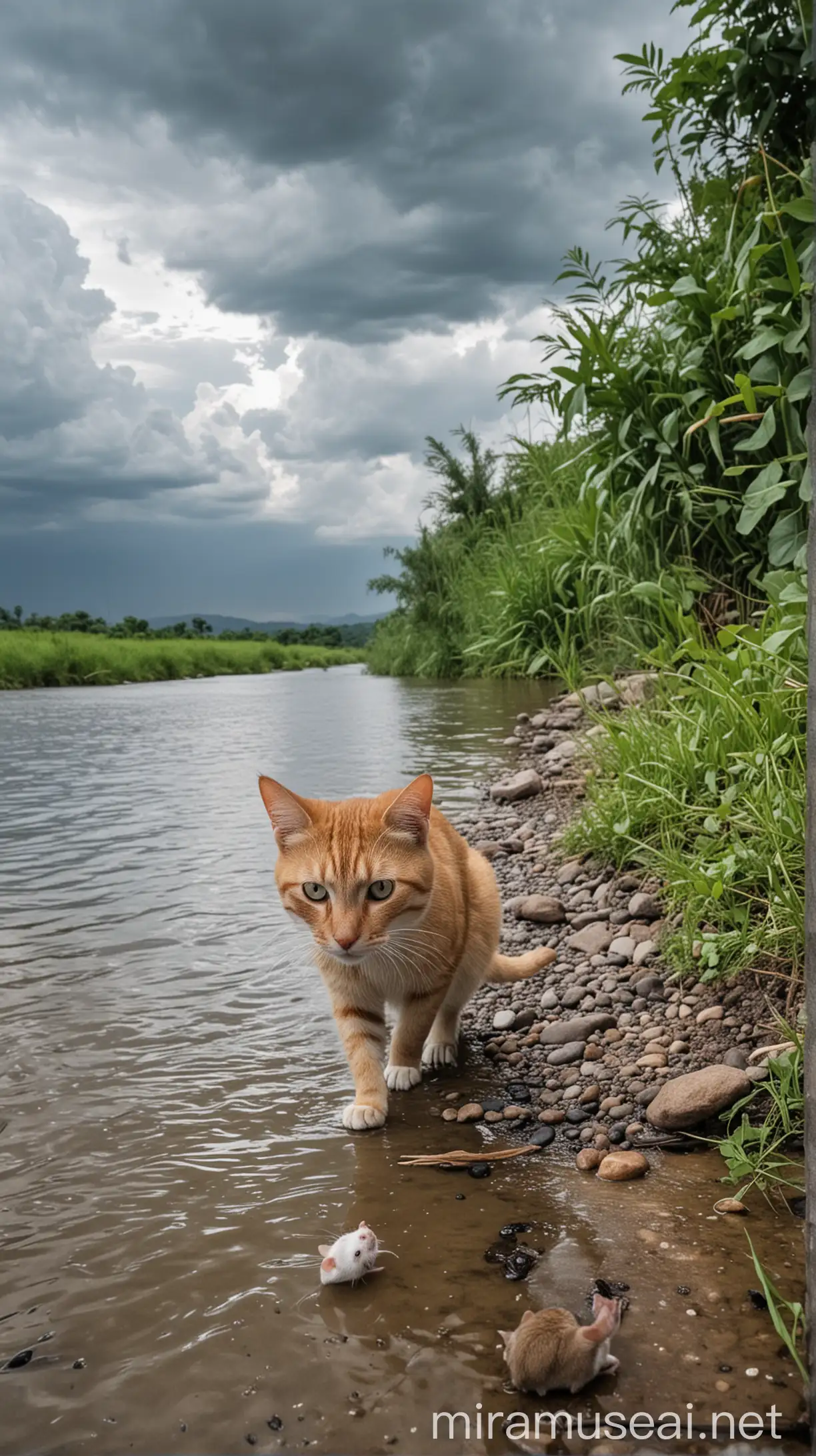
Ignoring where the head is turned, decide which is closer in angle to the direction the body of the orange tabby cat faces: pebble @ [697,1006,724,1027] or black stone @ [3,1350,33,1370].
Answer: the black stone

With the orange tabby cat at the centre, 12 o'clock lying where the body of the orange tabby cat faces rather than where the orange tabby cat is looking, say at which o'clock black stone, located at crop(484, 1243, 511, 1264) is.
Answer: The black stone is roughly at 10 o'clock from the orange tabby cat.

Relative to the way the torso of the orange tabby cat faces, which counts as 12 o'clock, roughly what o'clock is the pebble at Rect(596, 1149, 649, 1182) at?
The pebble is roughly at 9 o'clock from the orange tabby cat.

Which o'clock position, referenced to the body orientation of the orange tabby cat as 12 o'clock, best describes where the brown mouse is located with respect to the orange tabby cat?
The brown mouse is roughly at 10 o'clock from the orange tabby cat.

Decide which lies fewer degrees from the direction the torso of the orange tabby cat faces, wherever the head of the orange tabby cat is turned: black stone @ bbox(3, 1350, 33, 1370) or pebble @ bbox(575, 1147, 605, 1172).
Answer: the black stone

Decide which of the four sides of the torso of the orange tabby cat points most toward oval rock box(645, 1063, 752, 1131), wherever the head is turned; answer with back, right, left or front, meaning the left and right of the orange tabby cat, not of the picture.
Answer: left

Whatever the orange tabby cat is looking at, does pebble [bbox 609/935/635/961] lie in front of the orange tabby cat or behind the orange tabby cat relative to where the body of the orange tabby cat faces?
behind

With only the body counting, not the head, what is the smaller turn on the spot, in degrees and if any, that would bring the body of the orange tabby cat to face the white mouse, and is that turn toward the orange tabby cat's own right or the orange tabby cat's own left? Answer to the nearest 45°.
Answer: approximately 45° to the orange tabby cat's own left

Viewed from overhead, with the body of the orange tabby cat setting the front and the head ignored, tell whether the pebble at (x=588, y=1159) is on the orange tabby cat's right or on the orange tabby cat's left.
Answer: on the orange tabby cat's left

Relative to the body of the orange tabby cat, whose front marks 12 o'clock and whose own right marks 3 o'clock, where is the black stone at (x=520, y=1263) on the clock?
The black stone is roughly at 10 o'clock from the orange tabby cat.

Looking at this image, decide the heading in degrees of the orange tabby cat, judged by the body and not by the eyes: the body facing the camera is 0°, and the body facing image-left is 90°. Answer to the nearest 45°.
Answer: approximately 45°

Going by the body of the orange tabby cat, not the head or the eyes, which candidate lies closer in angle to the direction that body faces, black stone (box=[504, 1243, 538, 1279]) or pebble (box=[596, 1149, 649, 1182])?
the black stone
